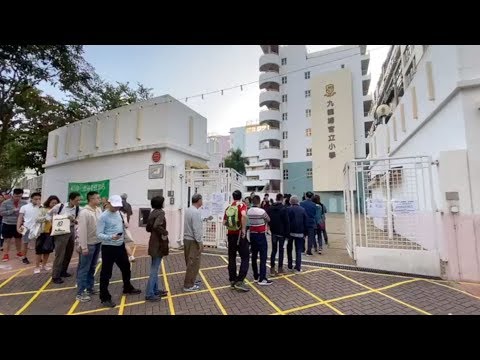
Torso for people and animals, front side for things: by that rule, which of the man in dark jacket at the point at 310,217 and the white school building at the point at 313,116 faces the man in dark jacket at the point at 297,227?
the white school building

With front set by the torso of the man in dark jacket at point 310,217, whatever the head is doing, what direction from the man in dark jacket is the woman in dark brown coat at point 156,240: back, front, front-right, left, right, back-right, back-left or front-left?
back-left

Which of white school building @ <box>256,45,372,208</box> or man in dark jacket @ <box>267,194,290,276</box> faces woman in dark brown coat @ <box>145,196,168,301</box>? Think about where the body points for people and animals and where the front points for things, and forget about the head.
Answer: the white school building

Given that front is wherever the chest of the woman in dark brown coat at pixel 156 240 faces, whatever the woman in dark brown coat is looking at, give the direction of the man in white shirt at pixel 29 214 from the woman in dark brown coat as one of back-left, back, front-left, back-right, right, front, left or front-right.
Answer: back-left

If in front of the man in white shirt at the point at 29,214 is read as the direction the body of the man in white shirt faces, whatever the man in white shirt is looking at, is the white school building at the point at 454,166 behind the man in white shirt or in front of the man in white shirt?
in front

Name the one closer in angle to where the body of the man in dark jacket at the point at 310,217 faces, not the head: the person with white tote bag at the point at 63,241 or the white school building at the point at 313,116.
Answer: the white school building

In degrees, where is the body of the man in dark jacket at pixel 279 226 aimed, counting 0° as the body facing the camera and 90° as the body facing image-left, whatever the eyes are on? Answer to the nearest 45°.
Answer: approximately 180°

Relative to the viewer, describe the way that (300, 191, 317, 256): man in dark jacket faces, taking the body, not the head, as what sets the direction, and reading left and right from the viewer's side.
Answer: facing away from the viewer

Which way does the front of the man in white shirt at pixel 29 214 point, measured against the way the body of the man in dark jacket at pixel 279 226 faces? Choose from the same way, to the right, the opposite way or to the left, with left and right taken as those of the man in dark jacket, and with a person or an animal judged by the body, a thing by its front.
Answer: to the right

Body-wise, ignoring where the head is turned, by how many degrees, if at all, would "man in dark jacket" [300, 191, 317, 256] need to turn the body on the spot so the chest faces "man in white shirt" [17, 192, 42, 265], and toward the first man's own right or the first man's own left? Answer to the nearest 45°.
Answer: approximately 135° to the first man's own left

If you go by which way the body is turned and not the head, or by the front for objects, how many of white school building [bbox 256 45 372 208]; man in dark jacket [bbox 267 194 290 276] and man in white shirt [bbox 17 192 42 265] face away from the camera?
1

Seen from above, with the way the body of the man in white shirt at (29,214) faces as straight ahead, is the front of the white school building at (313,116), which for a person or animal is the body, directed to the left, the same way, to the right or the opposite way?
to the right
